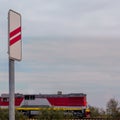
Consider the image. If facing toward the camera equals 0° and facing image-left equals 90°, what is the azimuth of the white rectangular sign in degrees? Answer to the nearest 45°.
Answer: approximately 315°

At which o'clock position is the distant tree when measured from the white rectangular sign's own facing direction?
The distant tree is roughly at 8 o'clock from the white rectangular sign.
